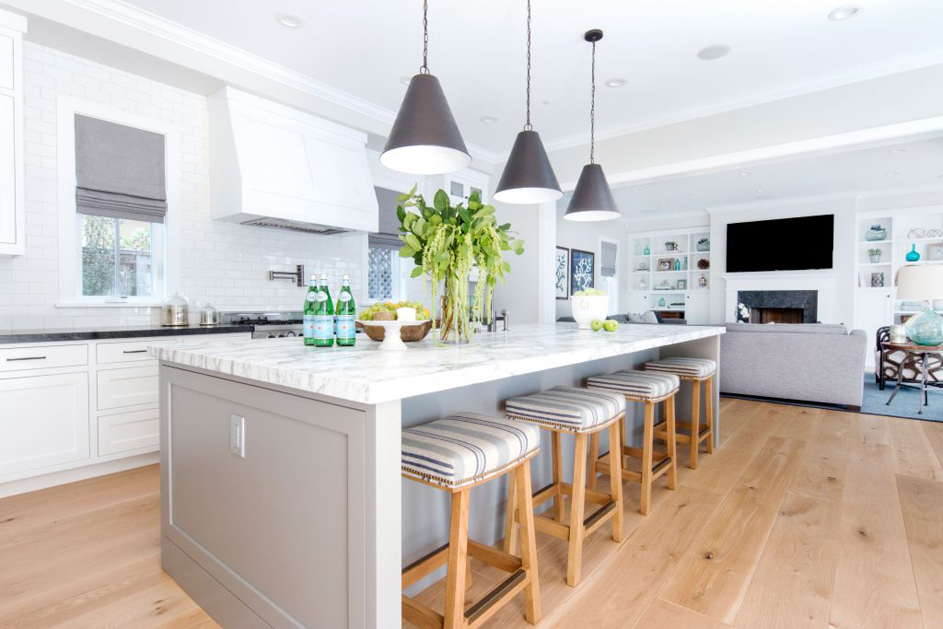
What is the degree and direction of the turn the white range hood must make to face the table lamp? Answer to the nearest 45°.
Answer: approximately 45° to its left

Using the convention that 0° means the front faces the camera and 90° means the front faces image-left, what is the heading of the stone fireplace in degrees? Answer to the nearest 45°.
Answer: approximately 0°

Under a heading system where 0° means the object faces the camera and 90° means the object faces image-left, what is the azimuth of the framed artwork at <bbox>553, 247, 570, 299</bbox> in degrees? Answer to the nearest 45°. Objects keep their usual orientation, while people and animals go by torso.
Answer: approximately 315°

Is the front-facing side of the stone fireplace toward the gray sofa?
yes

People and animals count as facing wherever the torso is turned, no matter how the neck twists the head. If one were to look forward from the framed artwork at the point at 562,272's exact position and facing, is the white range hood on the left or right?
on its right

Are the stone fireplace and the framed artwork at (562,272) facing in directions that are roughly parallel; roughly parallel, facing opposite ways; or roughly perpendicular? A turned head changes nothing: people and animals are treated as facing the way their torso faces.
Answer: roughly perpendicular
